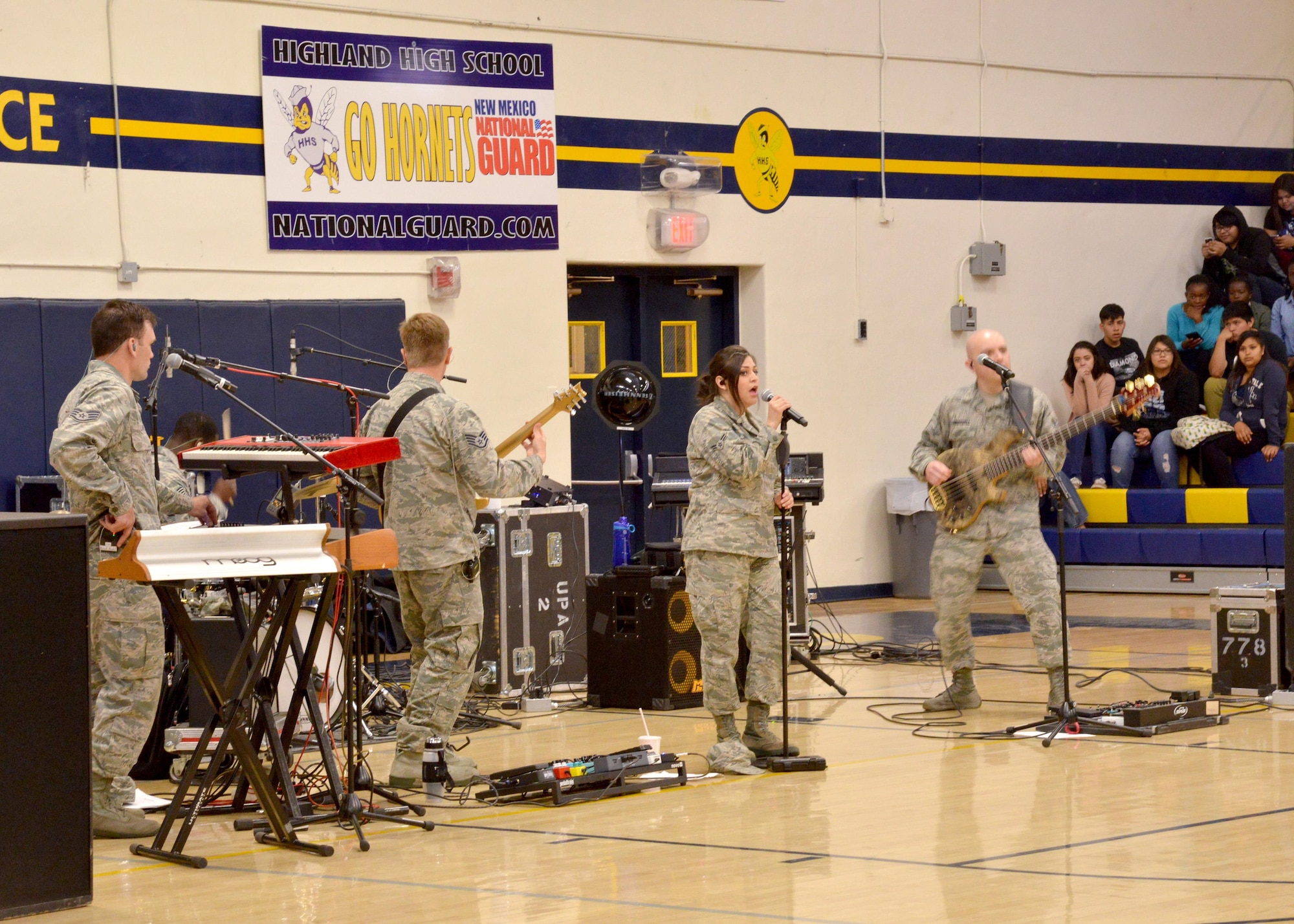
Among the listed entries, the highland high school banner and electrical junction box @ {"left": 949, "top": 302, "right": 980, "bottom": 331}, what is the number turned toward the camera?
2

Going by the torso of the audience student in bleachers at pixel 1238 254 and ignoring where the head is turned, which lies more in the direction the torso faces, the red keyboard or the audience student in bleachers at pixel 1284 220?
the red keyboard

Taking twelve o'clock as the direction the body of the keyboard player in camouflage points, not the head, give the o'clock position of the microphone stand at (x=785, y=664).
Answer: The microphone stand is roughly at 12 o'clock from the keyboard player in camouflage.

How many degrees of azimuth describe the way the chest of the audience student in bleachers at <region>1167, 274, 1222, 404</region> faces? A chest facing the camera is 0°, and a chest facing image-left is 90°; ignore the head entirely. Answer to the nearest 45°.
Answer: approximately 0°

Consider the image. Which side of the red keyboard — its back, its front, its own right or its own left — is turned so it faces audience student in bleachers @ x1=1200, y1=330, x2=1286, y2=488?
back

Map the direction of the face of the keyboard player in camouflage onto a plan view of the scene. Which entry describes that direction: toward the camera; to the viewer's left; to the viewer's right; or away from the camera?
to the viewer's right

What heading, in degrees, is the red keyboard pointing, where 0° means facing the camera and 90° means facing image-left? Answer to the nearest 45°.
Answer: approximately 45°

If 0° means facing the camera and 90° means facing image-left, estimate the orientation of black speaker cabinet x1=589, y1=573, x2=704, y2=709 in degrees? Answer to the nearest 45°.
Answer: approximately 315°
